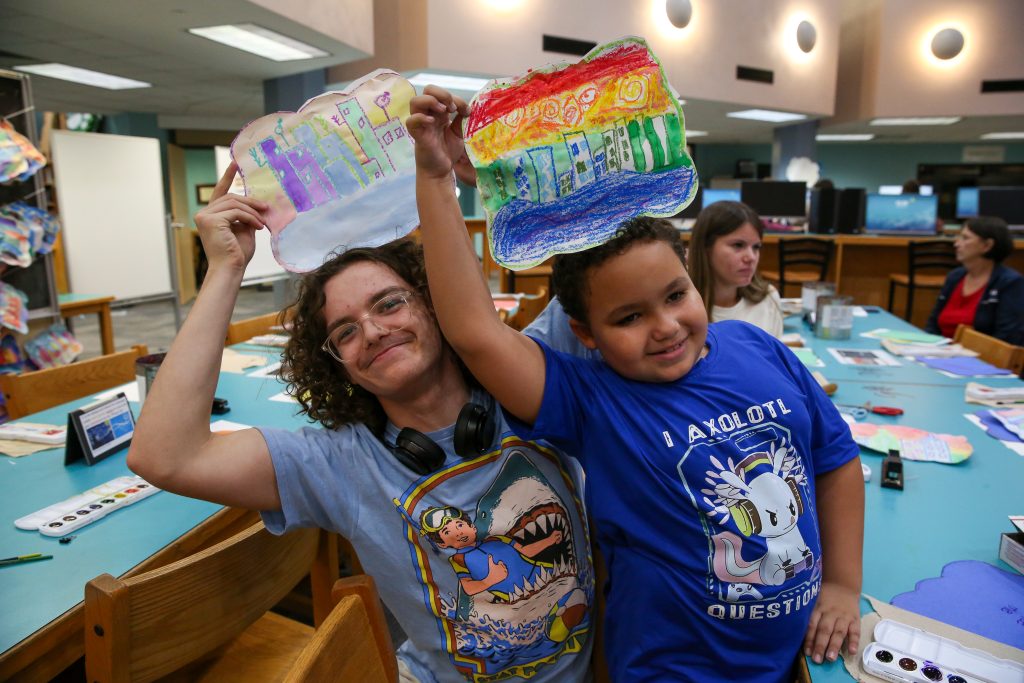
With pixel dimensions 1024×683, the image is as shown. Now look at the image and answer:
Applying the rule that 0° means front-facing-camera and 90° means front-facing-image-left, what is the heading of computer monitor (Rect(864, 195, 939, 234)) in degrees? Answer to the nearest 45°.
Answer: approximately 0°

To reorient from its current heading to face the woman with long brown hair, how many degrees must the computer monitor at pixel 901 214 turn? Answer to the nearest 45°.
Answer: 0° — it already faces them

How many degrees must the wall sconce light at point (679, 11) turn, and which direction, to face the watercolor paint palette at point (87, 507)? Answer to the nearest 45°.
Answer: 0° — it already faces it

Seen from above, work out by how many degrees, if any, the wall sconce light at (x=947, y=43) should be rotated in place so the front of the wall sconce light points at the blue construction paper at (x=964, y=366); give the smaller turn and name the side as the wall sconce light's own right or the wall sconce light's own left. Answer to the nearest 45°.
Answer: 0° — it already faces it

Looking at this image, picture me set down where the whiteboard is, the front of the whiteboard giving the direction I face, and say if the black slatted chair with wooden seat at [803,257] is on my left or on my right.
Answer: on my left

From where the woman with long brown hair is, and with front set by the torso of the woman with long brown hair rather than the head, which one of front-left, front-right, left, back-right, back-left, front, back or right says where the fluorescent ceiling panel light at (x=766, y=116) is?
back-left

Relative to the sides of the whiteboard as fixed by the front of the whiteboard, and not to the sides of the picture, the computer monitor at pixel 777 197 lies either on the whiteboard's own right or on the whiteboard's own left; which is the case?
on the whiteboard's own left

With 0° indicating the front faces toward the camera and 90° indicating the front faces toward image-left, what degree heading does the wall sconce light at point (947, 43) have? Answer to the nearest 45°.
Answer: approximately 0°

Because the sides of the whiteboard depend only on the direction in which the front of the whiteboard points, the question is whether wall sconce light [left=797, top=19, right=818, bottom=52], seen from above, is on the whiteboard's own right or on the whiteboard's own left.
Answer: on the whiteboard's own left

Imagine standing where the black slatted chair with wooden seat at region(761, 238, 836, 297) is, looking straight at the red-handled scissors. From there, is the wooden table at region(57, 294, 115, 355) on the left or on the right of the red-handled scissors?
right
